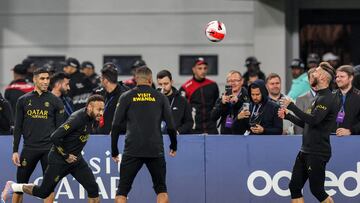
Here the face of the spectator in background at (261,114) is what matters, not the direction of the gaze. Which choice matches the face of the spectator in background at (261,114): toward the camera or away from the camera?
toward the camera

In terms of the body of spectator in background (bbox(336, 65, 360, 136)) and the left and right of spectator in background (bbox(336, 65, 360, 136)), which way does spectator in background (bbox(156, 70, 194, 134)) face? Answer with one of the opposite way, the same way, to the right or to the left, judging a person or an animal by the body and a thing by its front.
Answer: the same way

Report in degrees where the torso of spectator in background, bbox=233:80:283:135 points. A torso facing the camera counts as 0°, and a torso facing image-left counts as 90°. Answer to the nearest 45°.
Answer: approximately 45°

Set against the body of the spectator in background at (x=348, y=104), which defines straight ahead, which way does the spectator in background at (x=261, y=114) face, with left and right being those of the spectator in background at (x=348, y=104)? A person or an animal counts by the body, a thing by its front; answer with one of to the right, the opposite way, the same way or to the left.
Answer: the same way

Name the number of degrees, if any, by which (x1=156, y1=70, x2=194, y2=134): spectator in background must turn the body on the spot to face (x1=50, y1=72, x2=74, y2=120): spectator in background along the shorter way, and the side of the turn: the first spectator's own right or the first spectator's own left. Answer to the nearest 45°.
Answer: approximately 45° to the first spectator's own right

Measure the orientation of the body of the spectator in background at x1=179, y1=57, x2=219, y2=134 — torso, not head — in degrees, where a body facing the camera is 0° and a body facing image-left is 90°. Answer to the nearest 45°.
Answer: approximately 0°

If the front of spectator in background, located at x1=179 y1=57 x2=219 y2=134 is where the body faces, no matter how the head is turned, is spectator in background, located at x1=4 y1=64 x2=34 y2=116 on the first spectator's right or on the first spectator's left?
on the first spectator's right

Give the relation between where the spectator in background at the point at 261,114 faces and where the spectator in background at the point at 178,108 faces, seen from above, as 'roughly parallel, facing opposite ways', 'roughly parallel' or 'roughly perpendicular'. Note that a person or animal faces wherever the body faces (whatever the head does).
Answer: roughly parallel

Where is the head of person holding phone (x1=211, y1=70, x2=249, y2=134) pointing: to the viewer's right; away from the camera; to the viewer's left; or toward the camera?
toward the camera

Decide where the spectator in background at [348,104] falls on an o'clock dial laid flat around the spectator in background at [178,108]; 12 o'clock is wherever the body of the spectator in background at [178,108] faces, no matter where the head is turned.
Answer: the spectator in background at [348,104] is roughly at 8 o'clock from the spectator in background at [178,108].

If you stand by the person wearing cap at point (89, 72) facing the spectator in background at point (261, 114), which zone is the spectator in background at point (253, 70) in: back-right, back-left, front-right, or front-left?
front-left

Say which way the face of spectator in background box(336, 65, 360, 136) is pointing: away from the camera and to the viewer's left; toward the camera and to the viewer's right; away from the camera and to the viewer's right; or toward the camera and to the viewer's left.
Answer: toward the camera and to the viewer's left

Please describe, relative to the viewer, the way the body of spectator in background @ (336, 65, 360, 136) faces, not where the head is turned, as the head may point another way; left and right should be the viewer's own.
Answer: facing the viewer and to the left of the viewer
